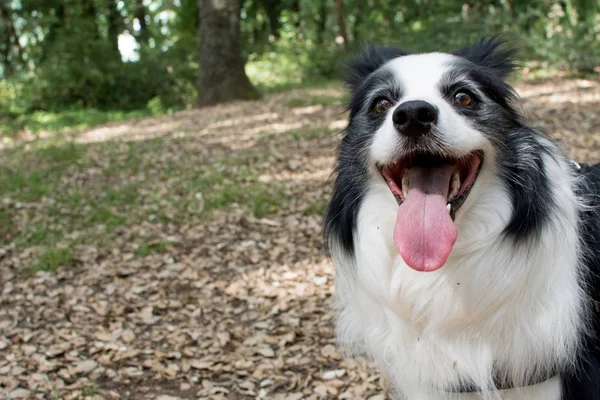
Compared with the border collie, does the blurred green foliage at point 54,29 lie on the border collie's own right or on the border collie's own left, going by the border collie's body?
on the border collie's own right

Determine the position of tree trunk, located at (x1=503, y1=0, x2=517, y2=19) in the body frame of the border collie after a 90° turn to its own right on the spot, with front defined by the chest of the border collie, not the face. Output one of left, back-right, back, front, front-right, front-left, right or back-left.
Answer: front-right

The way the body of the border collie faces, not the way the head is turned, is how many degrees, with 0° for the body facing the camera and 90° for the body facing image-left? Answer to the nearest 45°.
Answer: approximately 45°

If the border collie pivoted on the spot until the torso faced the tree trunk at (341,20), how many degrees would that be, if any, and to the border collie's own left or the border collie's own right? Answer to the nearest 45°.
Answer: approximately 135° to the border collie's own right

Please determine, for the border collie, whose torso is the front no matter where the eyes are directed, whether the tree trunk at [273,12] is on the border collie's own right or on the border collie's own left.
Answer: on the border collie's own right

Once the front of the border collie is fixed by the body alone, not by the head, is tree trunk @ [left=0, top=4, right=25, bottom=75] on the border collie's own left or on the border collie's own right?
on the border collie's own right

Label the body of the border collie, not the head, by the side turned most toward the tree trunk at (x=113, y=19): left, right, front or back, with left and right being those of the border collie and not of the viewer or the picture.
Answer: right

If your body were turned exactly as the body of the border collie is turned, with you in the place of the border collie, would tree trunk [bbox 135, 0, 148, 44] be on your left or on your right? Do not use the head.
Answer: on your right
